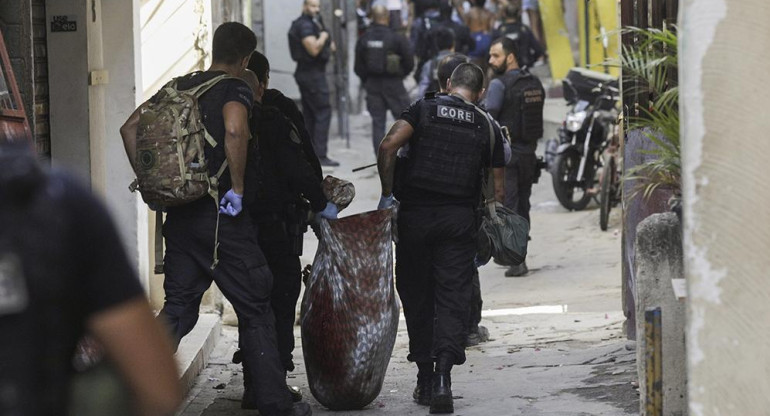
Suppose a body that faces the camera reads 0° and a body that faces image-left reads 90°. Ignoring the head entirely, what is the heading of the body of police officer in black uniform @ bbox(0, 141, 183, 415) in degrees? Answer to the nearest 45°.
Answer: approximately 180°

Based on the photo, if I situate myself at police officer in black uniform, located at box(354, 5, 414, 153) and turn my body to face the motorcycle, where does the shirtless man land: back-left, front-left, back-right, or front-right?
back-left

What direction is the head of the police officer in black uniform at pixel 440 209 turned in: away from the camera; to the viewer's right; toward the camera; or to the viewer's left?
away from the camera

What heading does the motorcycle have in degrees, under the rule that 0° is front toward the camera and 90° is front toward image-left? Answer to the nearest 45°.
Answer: approximately 45°

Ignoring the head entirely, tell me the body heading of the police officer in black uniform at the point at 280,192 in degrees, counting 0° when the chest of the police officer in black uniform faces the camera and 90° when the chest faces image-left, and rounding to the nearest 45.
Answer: approximately 225°

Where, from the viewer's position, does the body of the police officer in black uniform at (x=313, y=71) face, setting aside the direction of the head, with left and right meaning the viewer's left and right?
facing to the right of the viewer

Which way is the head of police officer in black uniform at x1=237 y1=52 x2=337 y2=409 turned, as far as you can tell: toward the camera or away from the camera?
away from the camera

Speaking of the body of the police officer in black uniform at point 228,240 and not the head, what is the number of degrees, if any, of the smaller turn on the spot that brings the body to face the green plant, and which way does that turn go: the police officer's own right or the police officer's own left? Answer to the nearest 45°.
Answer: approximately 90° to the police officer's own right

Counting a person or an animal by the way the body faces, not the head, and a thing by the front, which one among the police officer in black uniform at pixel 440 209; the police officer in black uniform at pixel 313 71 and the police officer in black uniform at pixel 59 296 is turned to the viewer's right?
the police officer in black uniform at pixel 313 71

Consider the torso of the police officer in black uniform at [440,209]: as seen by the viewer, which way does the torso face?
away from the camera
